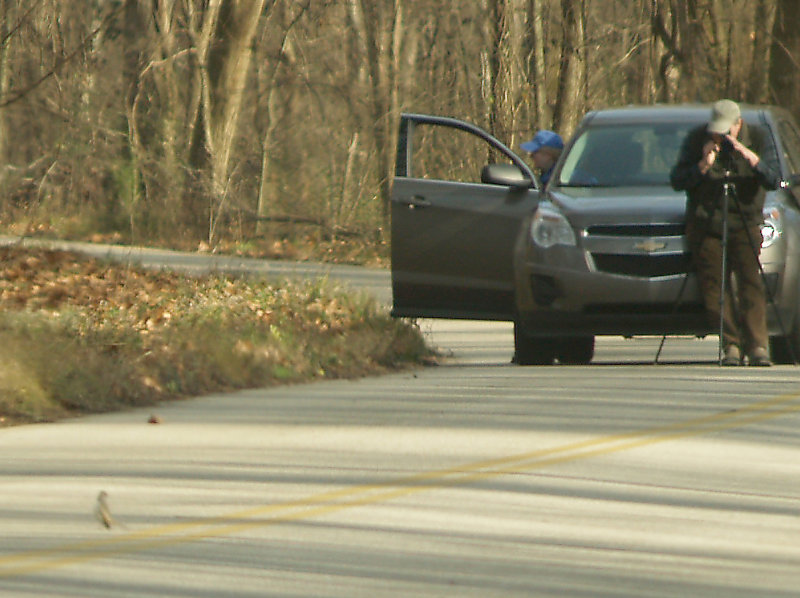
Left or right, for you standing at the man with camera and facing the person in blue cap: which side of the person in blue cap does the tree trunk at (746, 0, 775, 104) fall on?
right

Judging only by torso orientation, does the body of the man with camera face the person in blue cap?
no

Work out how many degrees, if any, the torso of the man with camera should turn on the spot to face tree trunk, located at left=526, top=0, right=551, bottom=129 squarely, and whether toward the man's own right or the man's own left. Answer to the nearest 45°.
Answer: approximately 180°

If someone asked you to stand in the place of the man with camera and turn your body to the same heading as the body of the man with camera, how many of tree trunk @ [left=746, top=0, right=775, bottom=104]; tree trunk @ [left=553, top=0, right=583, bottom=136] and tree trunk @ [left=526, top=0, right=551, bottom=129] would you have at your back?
3

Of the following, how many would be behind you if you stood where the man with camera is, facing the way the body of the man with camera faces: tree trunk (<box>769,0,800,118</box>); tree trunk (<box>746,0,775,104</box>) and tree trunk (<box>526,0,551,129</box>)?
3

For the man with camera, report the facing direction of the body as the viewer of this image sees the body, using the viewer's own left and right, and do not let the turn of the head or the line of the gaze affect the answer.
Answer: facing the viewer

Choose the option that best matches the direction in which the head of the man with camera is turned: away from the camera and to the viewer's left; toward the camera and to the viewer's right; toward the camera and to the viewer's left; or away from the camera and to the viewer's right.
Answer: toward the camera and to the viewer's left

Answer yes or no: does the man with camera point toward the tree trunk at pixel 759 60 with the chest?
no

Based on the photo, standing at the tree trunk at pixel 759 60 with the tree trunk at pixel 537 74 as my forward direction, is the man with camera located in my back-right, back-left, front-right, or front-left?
front-left

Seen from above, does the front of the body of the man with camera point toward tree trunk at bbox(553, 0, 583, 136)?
no

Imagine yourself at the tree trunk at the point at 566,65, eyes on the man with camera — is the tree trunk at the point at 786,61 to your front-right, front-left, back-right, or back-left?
front-left

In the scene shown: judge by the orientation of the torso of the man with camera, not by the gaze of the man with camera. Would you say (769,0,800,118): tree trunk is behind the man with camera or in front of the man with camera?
behind
